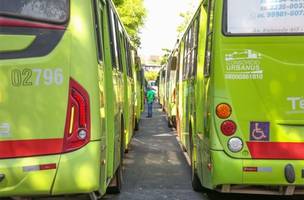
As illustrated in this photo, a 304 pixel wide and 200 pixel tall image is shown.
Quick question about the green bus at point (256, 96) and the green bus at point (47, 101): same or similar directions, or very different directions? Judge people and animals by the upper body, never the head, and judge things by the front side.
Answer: same or similar directions

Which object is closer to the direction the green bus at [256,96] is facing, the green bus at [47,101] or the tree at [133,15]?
the tree

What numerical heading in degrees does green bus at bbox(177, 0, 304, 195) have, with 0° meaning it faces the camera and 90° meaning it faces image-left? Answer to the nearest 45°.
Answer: approximately 180°

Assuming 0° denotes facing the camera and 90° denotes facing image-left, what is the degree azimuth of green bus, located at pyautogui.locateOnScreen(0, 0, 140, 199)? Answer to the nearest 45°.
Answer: approximately 180°

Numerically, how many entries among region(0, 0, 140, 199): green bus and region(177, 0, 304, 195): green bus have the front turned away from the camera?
2

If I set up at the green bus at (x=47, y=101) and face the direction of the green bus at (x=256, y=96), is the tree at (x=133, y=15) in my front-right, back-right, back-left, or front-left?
front-left

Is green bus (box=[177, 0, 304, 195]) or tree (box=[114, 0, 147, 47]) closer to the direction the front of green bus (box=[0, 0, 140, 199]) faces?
the tree

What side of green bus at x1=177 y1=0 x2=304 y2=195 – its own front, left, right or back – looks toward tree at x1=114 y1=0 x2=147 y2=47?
front

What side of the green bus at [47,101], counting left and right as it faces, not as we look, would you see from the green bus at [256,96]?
right

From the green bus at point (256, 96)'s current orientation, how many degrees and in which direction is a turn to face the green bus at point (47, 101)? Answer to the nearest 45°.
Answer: approximately 135° to its left
